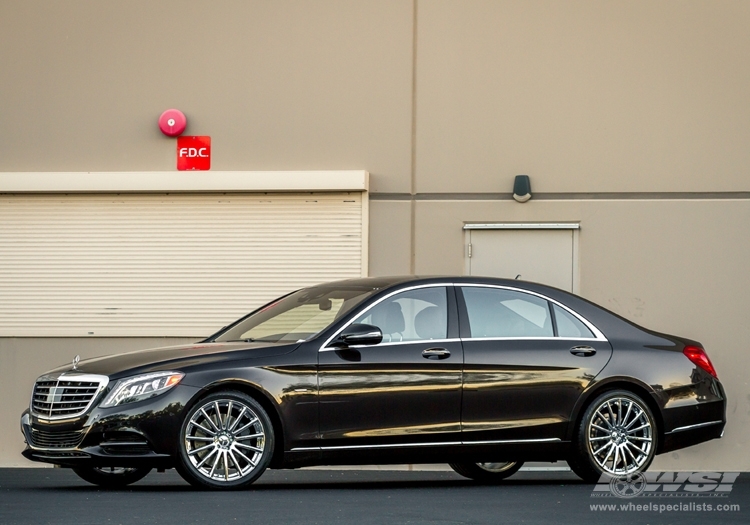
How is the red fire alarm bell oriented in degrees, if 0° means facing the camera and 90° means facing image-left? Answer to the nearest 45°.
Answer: approximately 0°

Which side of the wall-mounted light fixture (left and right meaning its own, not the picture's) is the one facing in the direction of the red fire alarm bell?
right

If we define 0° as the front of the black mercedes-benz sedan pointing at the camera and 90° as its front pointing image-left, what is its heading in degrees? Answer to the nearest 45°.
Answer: approximately 45°

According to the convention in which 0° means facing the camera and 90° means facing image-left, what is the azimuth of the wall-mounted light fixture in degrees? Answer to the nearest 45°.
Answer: approximately 0°

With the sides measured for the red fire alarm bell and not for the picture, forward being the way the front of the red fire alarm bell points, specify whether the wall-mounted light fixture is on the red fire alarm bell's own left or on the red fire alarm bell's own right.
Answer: on the red fire alarm bell's own left

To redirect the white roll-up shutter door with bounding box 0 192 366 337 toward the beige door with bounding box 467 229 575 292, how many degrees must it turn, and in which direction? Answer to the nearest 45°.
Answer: approximately 90° to its left

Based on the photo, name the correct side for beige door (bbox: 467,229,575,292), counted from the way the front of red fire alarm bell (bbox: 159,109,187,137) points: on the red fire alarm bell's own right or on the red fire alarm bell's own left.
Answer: on the red fire alarm bell's own left
